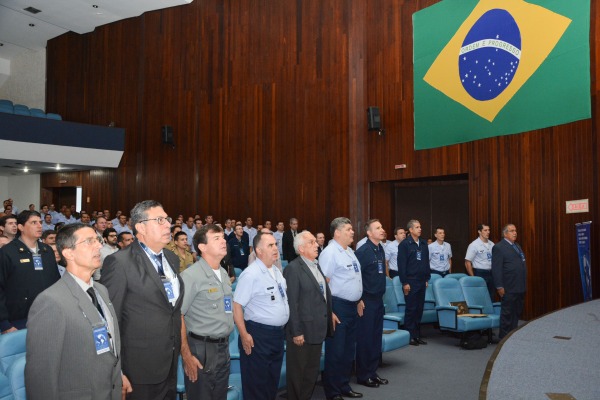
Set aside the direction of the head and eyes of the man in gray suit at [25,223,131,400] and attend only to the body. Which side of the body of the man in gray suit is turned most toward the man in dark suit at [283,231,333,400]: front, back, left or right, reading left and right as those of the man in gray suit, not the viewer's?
left

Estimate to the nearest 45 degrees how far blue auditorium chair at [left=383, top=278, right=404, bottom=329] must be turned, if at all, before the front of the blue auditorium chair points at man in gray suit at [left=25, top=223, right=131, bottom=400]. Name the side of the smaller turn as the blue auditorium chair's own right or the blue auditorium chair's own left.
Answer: approximately 45° to the blue auditorium chair's own right

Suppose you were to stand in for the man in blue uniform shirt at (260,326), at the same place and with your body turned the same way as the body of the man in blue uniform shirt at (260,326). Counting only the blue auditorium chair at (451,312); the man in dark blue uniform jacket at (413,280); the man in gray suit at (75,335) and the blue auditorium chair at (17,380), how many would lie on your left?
2

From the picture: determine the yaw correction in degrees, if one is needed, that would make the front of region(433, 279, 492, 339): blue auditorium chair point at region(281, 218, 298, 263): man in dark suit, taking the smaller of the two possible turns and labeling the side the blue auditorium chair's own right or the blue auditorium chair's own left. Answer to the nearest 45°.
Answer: approximately 180°

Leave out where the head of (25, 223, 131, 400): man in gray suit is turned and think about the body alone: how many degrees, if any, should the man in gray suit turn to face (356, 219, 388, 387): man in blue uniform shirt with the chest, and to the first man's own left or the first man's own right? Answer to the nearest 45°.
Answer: approximately 90° to the first man's own left

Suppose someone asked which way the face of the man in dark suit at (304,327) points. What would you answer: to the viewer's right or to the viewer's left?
to the viewer's right

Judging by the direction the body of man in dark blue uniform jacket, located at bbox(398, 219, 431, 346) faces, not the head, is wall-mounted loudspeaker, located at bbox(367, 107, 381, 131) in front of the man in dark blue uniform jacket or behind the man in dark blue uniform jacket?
behind

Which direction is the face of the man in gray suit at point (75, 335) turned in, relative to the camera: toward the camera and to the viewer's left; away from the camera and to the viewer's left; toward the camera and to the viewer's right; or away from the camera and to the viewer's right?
toward the camera and to the viewer's right

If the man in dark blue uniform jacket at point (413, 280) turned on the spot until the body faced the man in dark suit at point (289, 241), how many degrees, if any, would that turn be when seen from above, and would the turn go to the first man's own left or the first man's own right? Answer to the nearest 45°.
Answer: approximately 180°

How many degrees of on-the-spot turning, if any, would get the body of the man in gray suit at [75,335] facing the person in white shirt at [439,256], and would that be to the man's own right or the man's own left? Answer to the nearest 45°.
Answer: approximately 90° to the man's own left

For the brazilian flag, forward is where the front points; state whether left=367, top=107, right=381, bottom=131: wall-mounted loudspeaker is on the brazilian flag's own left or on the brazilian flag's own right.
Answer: on the brazilian flag's own right
